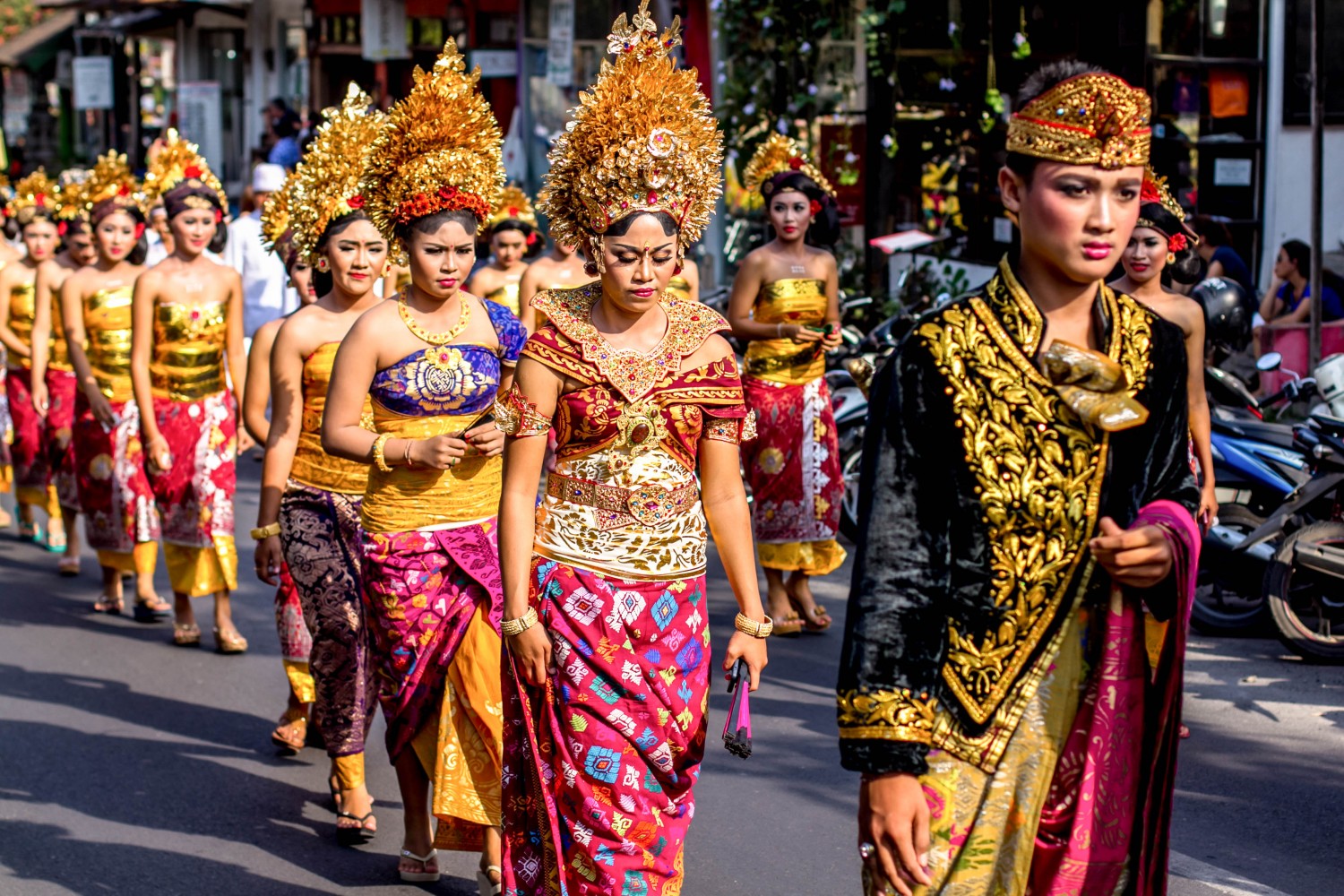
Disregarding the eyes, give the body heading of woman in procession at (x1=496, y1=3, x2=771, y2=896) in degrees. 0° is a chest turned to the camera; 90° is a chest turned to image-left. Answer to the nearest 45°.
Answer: approximately 0°

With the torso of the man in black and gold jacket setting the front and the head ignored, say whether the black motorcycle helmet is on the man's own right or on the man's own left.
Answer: on the man's own left

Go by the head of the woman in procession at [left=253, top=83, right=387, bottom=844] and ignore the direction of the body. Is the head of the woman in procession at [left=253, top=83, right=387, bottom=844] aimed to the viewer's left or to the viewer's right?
to the viewer's right

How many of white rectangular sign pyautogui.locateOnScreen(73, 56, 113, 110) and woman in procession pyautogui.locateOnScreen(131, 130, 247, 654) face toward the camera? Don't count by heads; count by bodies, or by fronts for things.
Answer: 2

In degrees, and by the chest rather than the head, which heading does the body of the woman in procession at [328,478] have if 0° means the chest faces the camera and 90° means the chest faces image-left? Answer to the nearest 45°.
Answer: approximately 315°
